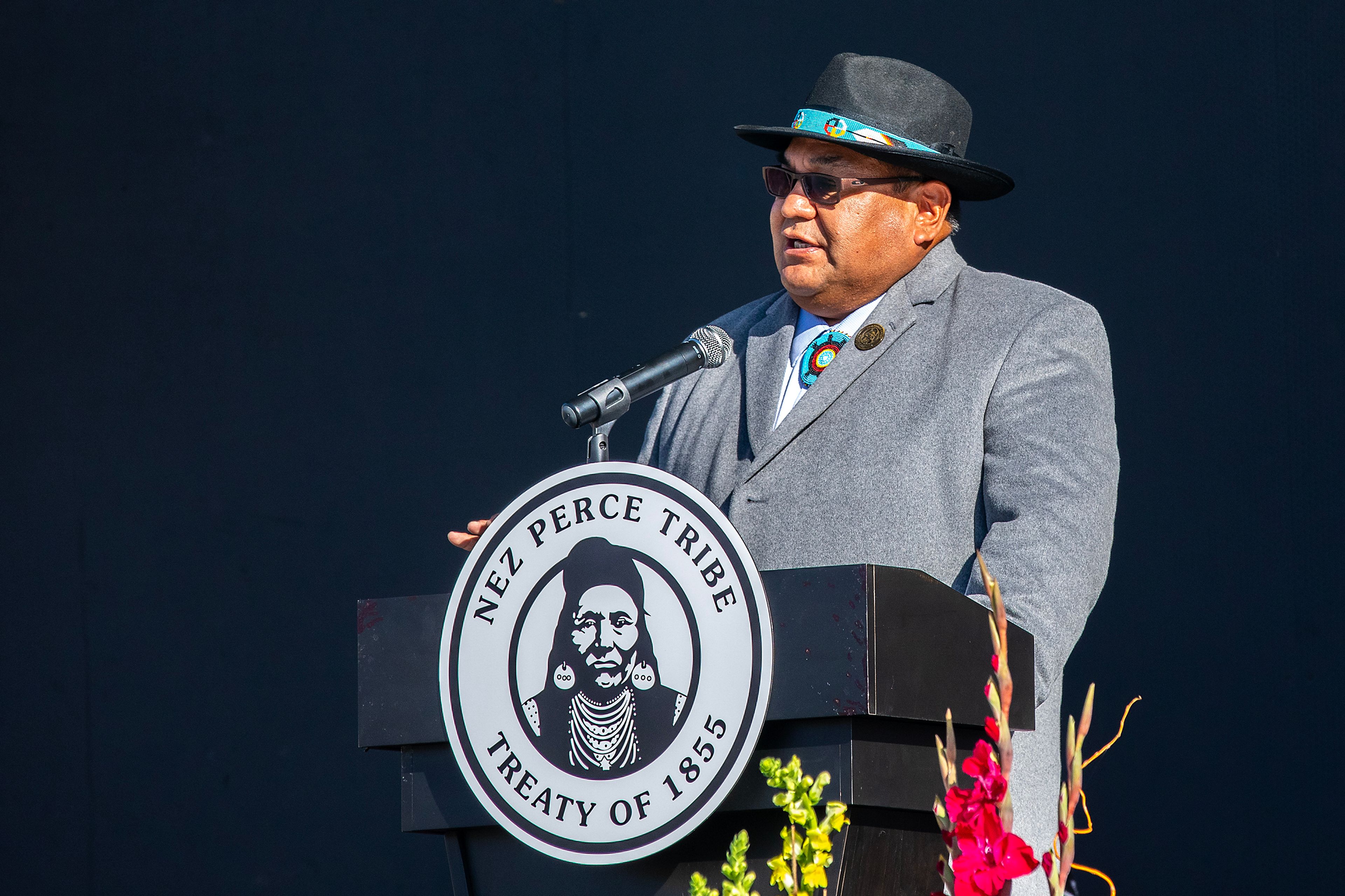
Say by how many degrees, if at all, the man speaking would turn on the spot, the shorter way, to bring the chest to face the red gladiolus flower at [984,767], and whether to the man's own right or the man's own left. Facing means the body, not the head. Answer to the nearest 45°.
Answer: approximately 45° to the man's own left

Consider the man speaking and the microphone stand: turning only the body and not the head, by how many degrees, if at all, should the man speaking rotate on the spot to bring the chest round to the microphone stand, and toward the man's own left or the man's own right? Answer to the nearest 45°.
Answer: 0° — they already face it

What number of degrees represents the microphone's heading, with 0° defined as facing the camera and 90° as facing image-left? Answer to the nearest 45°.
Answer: approximately 225°

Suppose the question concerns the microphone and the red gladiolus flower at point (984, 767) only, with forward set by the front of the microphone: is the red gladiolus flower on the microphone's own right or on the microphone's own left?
on the microphone's own right

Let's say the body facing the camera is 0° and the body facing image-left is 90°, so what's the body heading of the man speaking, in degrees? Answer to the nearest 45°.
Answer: approximately 45°

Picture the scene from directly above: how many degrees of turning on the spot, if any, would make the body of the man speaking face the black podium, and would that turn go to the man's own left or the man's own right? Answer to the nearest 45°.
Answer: approximately 45° to the man's own left

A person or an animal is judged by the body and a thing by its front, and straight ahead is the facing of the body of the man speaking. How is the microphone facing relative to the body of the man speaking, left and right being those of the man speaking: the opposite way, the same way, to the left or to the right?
the opposite way

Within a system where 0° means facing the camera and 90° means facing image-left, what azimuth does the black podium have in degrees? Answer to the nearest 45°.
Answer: approximately 45°
